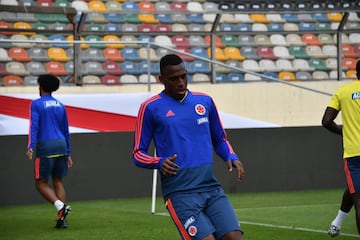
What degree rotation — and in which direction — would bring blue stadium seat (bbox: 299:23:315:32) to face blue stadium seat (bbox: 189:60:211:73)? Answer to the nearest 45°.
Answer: approximately 45° to its right

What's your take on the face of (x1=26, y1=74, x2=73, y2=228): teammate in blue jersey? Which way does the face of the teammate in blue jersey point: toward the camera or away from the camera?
away from the camera

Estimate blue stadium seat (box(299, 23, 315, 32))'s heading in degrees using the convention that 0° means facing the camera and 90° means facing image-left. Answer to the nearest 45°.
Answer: approximately 0°

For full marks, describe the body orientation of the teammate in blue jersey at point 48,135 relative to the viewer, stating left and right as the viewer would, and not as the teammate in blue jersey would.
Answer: facing away from the viewer and to the left of the viewer

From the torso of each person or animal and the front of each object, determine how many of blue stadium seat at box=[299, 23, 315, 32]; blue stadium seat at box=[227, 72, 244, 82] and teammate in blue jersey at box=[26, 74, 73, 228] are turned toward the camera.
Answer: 2

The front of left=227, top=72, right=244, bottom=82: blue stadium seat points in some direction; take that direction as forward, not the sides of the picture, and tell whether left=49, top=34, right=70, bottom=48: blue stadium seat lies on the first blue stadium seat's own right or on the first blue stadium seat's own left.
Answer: on the first blue stadium seat's own right

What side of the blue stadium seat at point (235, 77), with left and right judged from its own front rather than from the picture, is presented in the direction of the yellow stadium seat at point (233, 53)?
back

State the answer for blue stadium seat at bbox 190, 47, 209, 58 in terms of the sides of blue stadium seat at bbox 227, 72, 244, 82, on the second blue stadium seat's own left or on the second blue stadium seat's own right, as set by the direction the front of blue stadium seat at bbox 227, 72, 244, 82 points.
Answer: on the second blue stadium seat's own right

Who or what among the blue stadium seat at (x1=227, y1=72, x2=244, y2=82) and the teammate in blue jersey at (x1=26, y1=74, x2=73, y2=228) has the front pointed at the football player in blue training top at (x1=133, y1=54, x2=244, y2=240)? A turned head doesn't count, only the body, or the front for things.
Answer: the blue stadium seat

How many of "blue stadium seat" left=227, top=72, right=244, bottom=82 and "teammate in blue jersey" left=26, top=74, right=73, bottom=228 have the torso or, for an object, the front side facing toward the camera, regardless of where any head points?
1

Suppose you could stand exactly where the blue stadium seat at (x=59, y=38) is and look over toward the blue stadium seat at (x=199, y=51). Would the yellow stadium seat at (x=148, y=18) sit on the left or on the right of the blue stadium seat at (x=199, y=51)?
left

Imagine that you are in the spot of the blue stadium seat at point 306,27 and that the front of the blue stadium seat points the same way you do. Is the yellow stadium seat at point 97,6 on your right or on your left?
on your right
